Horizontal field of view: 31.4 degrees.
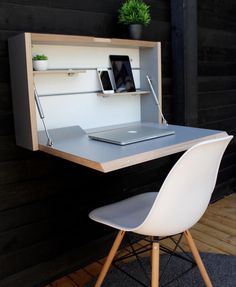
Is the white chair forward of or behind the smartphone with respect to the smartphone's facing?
forward

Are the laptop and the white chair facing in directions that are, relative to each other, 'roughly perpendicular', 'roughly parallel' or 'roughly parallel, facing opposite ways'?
roughly parallel, facing opposite ways

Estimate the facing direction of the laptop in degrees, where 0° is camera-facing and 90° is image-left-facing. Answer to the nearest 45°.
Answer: approximately 315°

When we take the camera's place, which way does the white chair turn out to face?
facing away from the viewer and to the left of the viewer

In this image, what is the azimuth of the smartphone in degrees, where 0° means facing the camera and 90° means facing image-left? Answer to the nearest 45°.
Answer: approximately 315°

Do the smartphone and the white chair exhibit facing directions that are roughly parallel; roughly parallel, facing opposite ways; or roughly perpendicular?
roughly parallel, facing opposite ways

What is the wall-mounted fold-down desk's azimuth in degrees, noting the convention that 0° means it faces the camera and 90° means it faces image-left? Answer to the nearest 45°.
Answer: approximately 315°

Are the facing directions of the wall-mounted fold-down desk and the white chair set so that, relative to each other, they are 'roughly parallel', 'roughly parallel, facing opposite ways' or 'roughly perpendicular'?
roughly parallel, facing opposite ways

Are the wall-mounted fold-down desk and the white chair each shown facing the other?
yes

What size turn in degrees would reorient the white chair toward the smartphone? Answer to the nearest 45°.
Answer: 0° — it already faces it

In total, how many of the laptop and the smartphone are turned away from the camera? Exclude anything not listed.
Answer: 0
